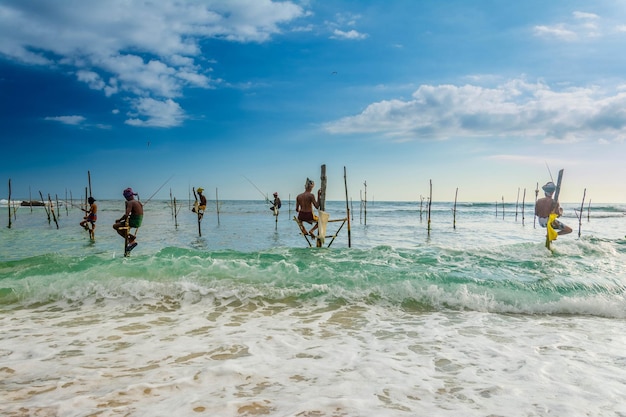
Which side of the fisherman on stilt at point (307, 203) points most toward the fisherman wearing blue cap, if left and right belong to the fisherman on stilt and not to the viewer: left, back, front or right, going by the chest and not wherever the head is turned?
right

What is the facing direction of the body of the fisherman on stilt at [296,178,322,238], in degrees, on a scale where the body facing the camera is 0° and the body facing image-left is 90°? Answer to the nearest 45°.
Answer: approximately 180°

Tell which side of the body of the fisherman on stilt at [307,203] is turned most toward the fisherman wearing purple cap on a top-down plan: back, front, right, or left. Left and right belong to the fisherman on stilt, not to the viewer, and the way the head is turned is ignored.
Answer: left

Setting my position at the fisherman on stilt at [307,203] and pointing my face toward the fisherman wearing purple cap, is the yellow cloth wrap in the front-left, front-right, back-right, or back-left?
back-left

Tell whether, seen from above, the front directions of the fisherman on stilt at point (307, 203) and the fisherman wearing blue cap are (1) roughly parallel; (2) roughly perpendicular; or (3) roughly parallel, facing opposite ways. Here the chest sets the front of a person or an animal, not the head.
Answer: roughly parallel
